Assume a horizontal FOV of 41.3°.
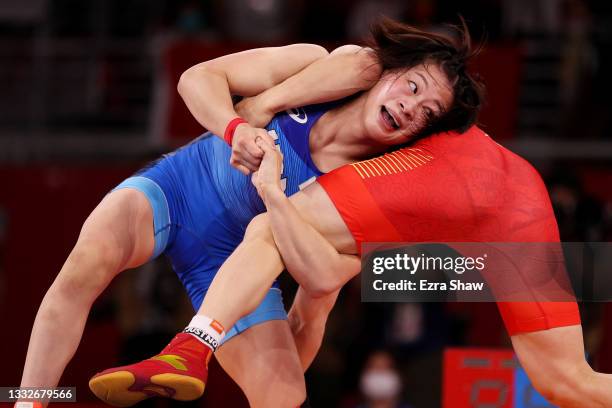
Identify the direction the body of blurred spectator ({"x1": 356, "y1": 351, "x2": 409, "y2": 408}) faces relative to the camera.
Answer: toward the camera

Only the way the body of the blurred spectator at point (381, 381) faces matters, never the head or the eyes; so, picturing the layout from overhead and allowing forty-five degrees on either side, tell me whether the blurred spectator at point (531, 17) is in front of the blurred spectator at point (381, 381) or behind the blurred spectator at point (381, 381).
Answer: behind

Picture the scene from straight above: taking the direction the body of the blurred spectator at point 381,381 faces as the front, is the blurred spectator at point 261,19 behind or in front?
behind

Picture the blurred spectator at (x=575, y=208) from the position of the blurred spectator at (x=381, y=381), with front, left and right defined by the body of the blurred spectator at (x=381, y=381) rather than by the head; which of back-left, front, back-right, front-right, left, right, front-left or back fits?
left

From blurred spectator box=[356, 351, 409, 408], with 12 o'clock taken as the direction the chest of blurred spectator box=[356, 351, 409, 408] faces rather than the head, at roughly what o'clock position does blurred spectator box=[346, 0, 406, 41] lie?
blurred spectator box=[346, 0, 406, 41] is roughly at 6 o'clock from blurred spectator box=[356, 351, 409, 408].
